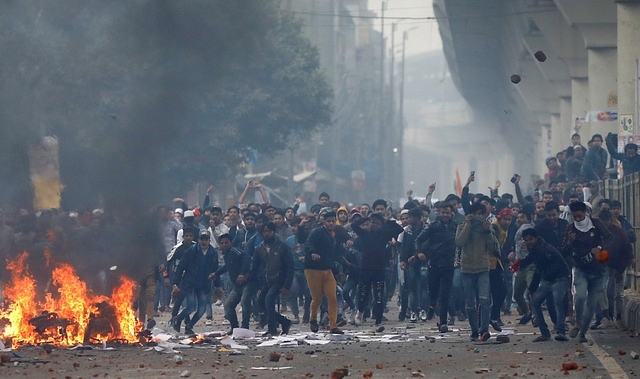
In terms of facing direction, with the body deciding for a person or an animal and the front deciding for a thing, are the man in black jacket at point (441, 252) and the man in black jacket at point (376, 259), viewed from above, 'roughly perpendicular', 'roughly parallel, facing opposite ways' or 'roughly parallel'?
roughly parallel

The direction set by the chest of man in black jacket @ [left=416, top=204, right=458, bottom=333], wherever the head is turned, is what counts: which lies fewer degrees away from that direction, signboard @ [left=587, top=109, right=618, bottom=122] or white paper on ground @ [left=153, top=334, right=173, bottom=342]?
the white paper on ground

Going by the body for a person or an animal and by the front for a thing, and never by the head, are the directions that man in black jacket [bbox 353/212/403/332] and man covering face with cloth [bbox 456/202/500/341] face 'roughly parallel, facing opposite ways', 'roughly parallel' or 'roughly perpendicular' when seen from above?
roughly parallel

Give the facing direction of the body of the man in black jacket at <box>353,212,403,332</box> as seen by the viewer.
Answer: toward the camera

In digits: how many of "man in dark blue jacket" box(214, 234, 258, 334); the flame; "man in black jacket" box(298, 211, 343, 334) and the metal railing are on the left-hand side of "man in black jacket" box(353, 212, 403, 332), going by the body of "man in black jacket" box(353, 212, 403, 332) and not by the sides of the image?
1

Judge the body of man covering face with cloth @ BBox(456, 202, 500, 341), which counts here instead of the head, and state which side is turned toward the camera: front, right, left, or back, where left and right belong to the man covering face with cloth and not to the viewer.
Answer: front

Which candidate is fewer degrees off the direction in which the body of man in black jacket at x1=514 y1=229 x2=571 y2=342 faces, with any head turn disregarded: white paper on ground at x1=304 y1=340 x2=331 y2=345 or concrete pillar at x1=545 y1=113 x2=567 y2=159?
the white paper on ground

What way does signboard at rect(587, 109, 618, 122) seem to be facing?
toward the camera

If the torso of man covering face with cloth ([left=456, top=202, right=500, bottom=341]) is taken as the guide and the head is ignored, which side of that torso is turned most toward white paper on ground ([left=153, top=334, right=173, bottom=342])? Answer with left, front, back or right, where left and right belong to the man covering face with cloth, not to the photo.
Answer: right
